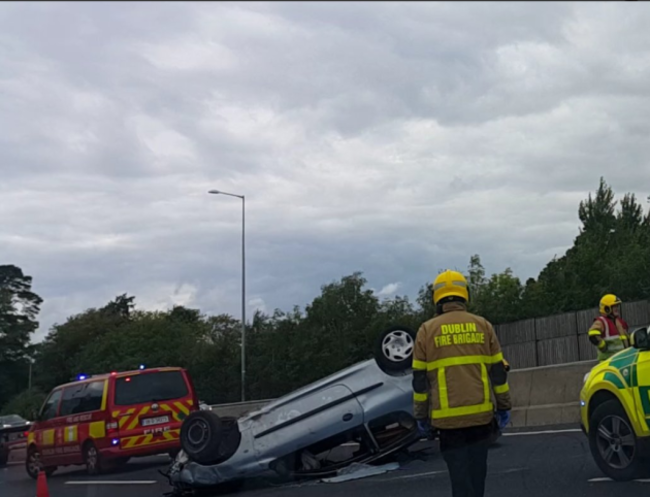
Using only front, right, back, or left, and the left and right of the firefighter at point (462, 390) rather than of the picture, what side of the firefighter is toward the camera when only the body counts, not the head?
back

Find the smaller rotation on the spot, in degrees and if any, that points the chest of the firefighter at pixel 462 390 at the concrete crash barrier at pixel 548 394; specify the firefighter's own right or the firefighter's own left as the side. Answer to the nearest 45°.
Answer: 0° — they already face it

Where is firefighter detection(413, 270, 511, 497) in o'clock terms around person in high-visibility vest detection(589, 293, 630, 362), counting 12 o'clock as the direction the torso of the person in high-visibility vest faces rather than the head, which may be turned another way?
The firefighter is roughly at 2 o'clock from the person in high-visibility vest.

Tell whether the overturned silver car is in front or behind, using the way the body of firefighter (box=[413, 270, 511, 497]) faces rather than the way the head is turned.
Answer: in front

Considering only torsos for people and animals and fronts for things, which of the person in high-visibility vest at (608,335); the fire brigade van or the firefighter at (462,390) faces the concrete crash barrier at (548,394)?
the firefighter

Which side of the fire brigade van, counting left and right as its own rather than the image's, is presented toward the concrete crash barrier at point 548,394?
back

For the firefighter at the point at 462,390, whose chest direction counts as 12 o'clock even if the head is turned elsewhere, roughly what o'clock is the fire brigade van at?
The fire brigade van is roughly at 11 o'clock from the firefighter.

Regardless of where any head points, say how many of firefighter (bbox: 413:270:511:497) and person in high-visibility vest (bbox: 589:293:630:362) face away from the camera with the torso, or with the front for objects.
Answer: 1

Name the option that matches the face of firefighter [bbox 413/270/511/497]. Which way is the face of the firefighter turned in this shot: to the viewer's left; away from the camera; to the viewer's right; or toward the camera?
away from the camera

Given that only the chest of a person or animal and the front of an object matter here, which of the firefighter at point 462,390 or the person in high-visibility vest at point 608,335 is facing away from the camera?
the firefighter

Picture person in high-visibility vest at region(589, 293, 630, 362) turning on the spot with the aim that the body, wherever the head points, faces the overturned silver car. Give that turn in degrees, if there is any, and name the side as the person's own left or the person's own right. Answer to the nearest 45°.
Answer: approximately 90° to the person's own right

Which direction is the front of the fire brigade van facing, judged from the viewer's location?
facing away from the viewer and to the left of the viewer
